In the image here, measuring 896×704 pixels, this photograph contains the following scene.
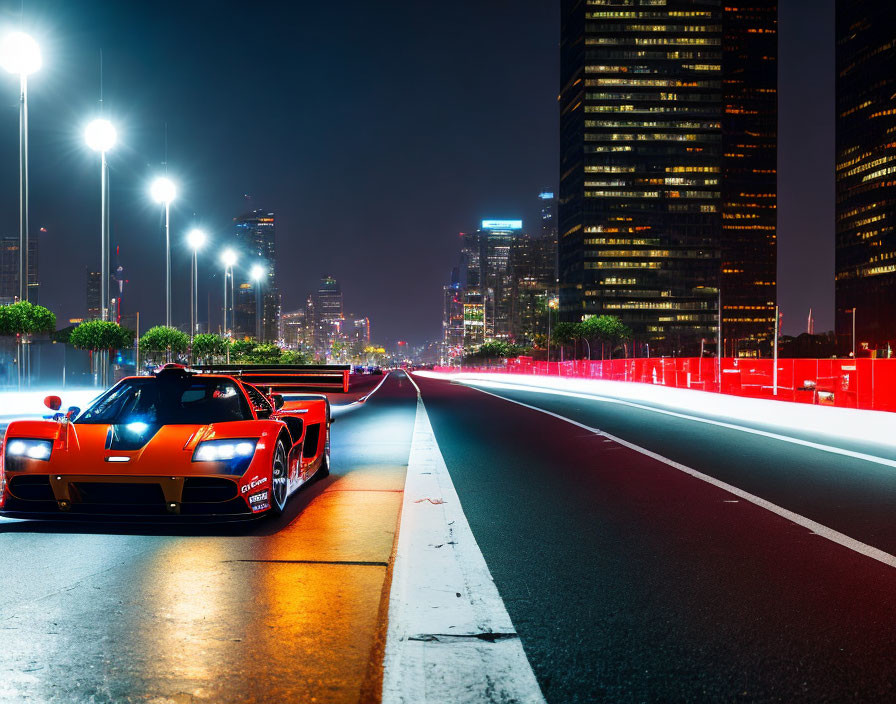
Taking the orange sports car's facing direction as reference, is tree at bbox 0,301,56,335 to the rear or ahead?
to the rear

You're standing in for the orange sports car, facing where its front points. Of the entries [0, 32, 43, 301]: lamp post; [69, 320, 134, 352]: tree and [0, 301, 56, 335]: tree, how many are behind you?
3

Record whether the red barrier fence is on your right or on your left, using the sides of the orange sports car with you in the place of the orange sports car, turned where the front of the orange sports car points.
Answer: on your left

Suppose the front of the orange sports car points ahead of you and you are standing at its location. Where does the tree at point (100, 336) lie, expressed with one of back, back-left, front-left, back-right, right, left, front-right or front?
back

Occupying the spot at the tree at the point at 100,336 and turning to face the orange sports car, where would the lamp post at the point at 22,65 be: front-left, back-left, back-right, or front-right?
front-right

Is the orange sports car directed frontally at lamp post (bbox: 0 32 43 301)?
no

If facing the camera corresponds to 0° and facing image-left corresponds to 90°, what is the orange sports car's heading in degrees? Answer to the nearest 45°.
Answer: approximately 0°

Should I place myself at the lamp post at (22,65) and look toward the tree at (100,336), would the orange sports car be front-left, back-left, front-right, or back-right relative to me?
back-right
